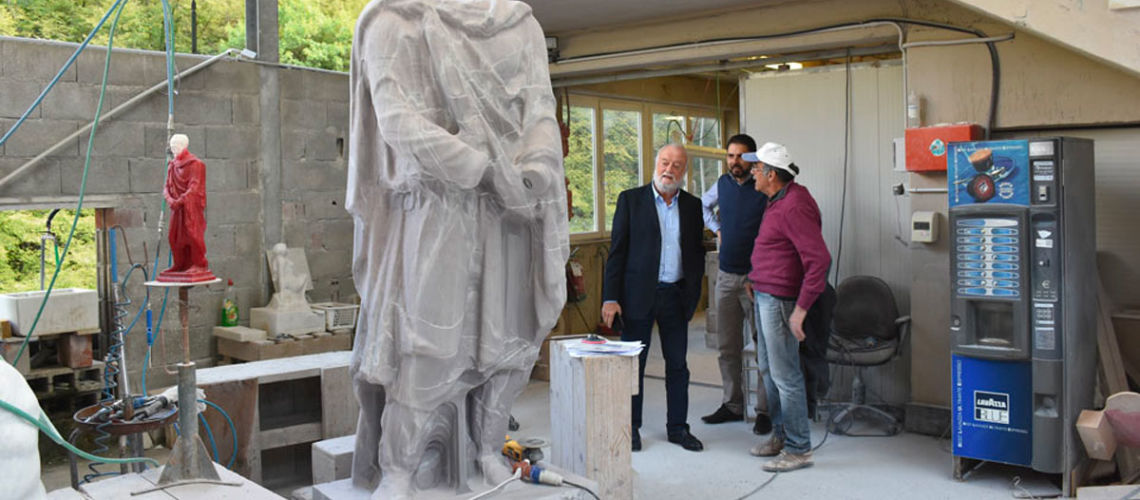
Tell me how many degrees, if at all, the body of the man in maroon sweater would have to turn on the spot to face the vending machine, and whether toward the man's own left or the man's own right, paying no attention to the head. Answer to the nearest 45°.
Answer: approximately 180°

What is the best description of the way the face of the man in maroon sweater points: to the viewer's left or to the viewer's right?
to the viewer's left

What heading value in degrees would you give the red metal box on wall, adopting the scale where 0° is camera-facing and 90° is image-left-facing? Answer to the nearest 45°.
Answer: approximately 0°

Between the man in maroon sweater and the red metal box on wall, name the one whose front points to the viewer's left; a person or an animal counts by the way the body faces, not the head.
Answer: the man in maroon sweater

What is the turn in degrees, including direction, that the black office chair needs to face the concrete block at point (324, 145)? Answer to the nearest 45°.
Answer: approximately 90° to its right

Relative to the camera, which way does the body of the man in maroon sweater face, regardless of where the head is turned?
to the viewer's left

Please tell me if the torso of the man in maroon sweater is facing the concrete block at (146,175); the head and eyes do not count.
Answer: yes

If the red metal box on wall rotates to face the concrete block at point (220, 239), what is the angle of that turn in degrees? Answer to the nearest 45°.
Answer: approximately 90° to its right
